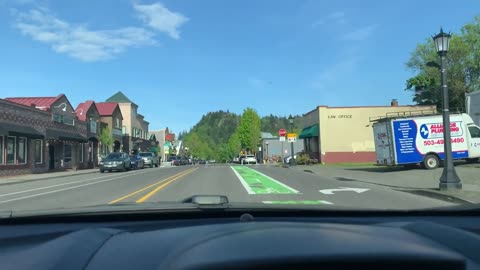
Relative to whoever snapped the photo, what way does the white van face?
facing away from the viewer and to the right of the viewer

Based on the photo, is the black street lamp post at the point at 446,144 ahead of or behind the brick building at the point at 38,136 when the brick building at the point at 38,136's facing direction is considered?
ahead

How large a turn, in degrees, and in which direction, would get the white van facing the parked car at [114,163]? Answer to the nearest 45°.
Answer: approximately 135° to its left

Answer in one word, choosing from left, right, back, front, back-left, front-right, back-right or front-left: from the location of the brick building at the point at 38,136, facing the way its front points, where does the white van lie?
front

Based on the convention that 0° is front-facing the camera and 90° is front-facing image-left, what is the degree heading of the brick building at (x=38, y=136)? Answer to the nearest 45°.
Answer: approximately 315°

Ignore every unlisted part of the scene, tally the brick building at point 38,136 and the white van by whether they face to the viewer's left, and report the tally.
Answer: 0
